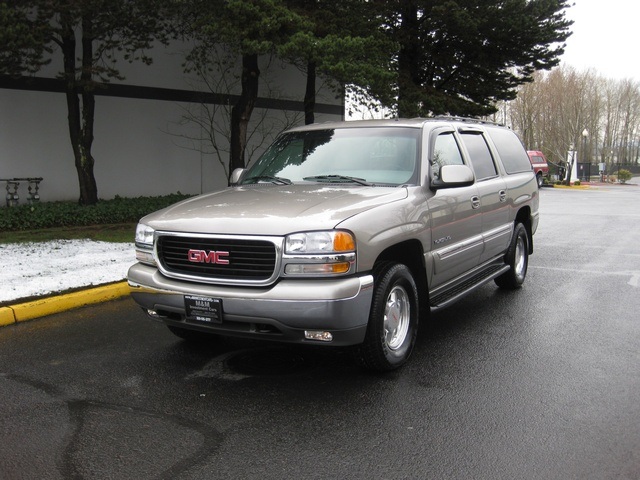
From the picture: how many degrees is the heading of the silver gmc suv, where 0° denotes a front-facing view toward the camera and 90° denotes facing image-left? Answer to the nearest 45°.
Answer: approximately 45°

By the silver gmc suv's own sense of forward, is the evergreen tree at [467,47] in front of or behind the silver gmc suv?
behind

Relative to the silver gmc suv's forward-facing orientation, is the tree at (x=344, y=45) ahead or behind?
behind

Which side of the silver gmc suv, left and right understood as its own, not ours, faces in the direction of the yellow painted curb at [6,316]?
right

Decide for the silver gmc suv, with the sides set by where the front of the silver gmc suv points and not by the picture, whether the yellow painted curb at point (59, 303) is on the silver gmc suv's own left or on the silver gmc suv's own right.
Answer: on the silver gmc suv's own right

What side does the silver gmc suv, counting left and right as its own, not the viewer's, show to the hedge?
right

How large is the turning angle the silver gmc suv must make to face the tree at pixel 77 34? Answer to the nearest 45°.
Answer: approximately 90° to its right

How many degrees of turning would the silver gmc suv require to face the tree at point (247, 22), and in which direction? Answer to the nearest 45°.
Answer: approximately 135° to its right
